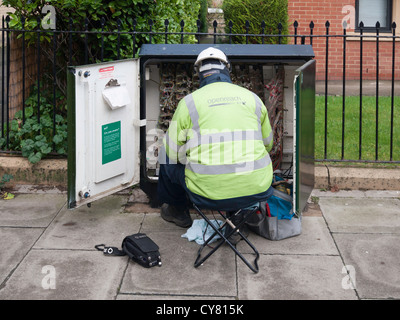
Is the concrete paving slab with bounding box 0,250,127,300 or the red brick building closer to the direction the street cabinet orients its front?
the concrete paving slab

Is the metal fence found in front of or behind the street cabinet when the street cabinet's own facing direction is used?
behind

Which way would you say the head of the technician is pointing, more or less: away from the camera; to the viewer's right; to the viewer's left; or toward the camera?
away from the camera

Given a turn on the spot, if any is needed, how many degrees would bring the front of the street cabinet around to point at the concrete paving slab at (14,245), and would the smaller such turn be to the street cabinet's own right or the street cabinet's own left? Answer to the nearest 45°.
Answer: approximately 45° to the street cabinet's own right

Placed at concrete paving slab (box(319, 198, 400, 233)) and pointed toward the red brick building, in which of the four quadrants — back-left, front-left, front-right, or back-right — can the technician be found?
back-left

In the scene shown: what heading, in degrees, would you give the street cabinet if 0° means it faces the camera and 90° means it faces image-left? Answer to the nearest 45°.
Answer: approximately 0°
